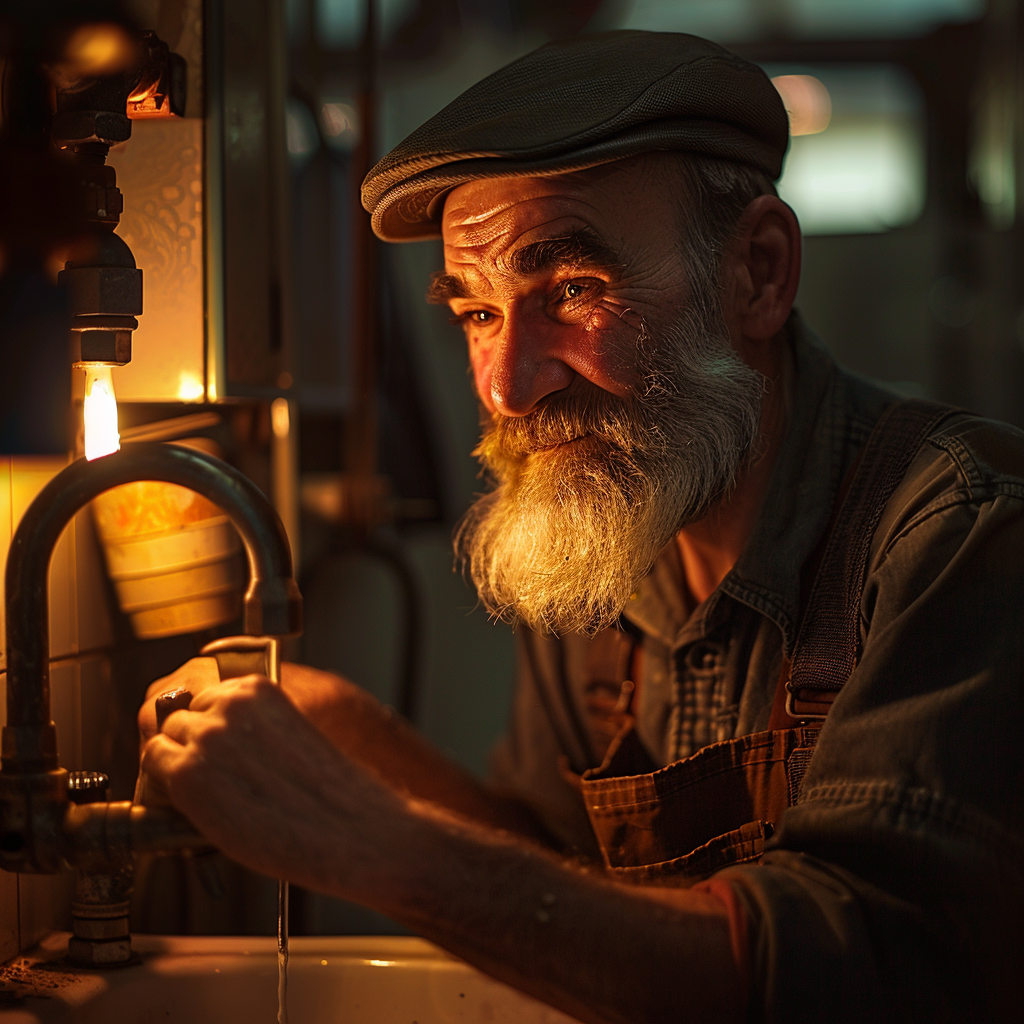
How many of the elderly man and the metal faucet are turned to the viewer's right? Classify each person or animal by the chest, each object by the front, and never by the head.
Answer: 1

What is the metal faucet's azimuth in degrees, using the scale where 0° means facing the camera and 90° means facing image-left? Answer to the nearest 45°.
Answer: approximately 270°

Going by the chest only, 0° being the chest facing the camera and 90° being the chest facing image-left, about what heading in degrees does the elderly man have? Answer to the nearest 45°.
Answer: approximately 45°

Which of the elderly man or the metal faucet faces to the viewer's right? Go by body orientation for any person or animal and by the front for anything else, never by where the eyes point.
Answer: the metal faucet
